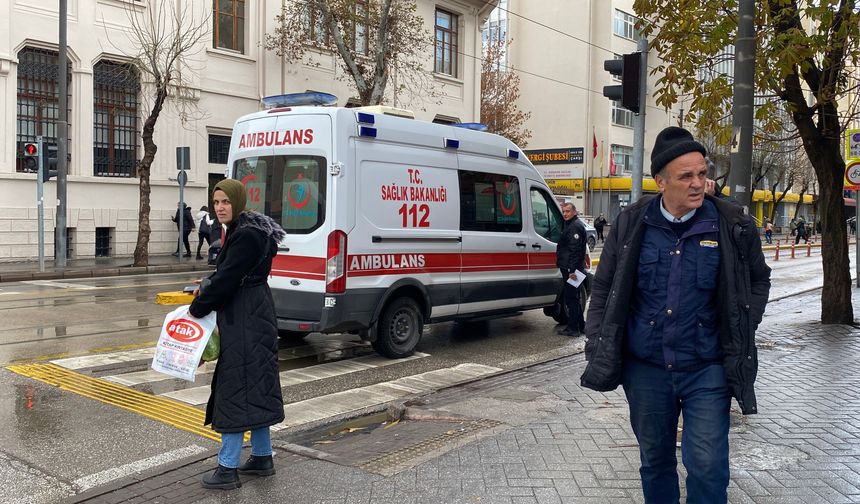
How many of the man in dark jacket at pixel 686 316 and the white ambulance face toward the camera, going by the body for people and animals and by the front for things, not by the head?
1

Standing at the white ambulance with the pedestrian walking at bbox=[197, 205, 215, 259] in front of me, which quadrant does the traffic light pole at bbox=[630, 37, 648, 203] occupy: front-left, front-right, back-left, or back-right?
back-right

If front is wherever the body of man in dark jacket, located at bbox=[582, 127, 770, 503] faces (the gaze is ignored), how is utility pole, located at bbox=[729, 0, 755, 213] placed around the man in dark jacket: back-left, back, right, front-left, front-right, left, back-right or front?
back

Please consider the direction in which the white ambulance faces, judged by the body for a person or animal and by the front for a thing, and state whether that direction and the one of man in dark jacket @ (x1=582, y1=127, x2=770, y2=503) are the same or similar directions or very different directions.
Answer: very different directions

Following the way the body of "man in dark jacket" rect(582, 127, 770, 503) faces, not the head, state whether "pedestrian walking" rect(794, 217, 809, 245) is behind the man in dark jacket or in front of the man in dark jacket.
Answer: behind

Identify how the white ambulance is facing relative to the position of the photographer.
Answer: facing away from the viewer and to the right of the viewer

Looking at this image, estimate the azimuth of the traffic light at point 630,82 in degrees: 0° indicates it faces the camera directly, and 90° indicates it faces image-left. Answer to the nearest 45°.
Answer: approximately 90°

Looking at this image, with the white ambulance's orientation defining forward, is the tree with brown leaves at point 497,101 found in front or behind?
in front

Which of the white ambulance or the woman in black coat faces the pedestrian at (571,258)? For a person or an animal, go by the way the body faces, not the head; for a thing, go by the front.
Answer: the white ambulance

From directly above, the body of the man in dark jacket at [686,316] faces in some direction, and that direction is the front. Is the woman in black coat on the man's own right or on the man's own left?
on the man's own right

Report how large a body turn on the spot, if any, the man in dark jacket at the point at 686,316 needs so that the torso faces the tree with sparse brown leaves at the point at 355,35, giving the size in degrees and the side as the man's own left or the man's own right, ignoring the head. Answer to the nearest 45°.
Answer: approximately 135° to the man's own right

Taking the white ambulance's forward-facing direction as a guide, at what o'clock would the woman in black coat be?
The woman in black coat is roughly at 5 o'clock from the white ambulance.

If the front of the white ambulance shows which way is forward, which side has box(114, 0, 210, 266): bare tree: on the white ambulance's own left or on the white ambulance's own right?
on the white ambulance's own left
